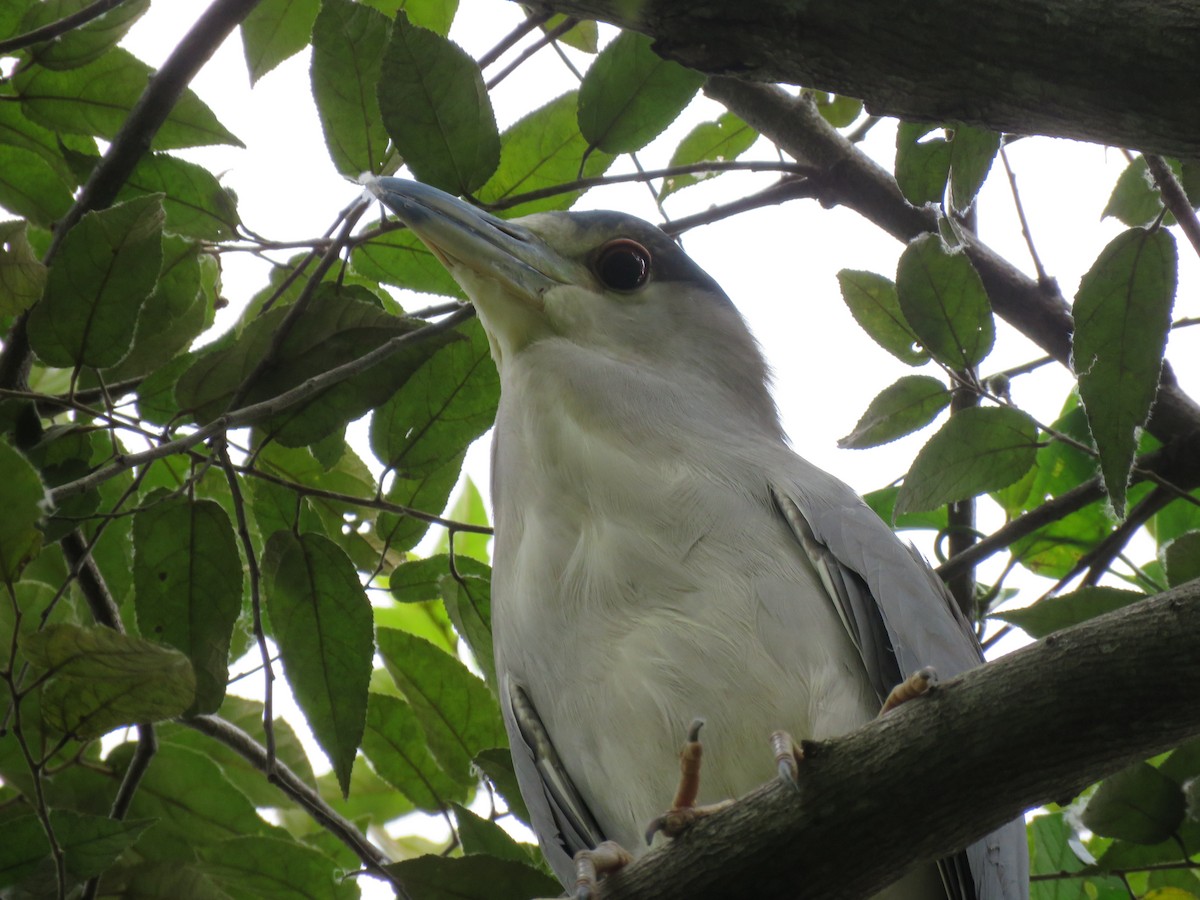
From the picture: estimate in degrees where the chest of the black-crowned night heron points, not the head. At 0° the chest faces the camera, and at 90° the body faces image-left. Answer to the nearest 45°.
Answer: approximately 45°

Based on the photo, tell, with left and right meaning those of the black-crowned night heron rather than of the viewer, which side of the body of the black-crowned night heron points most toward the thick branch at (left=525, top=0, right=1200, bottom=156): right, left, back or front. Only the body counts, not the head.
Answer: left

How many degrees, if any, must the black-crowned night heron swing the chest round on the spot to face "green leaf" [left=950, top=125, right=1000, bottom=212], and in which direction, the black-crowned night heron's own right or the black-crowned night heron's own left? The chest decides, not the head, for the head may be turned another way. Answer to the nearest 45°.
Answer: approximately 135° to the black-crowned night heron's own left

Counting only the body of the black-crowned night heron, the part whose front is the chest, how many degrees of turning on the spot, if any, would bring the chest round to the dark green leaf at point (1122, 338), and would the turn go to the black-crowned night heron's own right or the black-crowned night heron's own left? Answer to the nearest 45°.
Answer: approximately 135° to the black-crowned night heron's own left
